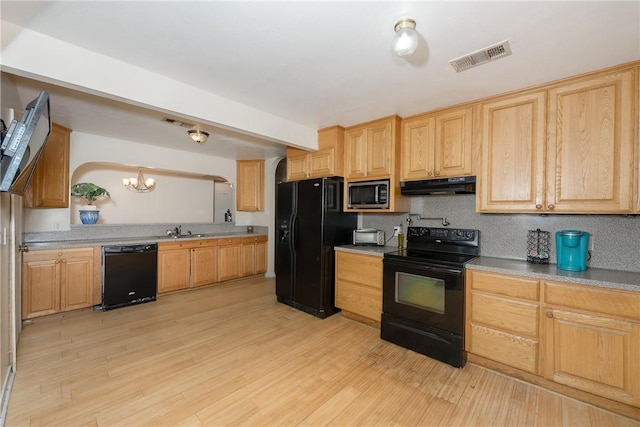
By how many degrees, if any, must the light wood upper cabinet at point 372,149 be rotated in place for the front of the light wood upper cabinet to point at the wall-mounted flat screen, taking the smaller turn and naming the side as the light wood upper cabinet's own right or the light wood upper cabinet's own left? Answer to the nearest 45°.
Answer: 0° — it already faces it

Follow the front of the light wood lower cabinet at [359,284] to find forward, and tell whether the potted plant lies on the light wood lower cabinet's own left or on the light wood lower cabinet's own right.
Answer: on the light wood lower cabinet's own right

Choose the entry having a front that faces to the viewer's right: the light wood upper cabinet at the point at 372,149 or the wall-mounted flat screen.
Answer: the wall-mounted flat screen

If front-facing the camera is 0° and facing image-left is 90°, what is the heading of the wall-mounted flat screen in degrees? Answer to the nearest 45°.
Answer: approximately 270°

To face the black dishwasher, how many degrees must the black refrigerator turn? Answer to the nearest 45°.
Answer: approximately 45° to its right

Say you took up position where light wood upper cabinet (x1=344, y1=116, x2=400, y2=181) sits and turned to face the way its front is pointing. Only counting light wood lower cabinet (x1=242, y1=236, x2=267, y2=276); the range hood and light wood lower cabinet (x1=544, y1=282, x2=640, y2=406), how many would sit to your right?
1

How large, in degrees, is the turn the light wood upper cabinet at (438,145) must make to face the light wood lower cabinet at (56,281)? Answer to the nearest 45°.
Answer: approximately 45° to its right

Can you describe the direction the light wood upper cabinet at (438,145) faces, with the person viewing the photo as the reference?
facing the viewer and to the left of the viewer

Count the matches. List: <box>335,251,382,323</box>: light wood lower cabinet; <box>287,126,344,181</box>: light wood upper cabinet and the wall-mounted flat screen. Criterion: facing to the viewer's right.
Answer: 1

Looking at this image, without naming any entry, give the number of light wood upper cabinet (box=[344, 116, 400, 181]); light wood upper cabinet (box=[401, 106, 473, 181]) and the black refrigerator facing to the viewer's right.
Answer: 0

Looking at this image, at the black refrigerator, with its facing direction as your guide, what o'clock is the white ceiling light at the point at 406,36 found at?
The white ceiling light is roughly at 10 o'clock from the black refrigerator.

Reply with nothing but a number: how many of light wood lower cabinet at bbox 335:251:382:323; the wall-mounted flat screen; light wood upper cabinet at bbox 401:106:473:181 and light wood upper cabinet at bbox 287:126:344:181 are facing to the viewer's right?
1

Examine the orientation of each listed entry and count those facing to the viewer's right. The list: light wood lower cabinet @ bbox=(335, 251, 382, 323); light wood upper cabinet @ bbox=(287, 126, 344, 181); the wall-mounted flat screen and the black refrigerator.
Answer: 1

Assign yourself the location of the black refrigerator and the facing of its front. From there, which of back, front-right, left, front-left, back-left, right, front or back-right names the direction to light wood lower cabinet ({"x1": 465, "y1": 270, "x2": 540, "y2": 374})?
left
